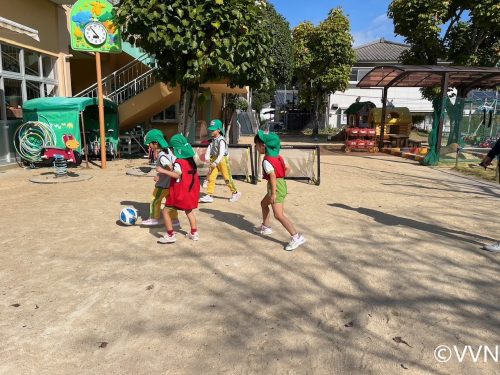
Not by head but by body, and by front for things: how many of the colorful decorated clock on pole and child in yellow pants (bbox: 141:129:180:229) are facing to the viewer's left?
1

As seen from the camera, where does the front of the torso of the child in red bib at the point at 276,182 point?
to the viewer's left

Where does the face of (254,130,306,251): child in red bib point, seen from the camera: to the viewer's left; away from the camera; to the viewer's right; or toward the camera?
to the viewer's left

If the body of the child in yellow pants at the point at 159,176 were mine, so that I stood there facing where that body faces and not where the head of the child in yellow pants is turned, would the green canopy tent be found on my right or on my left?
on my right

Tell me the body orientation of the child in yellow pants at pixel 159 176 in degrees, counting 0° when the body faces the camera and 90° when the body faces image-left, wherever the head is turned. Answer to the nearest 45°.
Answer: approximately 90°

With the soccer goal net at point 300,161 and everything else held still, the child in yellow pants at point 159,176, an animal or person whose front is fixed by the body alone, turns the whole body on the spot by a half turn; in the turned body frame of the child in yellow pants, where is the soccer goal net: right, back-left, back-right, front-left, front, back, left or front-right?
front-left

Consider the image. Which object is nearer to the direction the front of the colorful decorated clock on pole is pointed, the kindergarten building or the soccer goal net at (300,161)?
the soccer goal net

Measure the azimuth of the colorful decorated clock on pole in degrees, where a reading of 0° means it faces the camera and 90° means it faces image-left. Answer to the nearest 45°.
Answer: approximately 0°

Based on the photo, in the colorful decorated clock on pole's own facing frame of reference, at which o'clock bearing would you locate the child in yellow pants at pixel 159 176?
The child in yellow pants is roughly at 12 o'clock from the colorful decorated clock on pole.

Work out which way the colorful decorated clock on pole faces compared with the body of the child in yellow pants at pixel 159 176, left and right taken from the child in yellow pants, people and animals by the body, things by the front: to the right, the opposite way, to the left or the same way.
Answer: to the left

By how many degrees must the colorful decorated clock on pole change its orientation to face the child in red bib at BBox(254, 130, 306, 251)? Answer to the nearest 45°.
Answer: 0° — it already faces them
